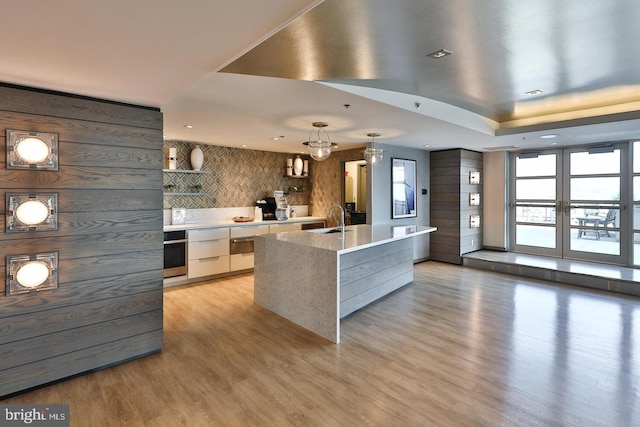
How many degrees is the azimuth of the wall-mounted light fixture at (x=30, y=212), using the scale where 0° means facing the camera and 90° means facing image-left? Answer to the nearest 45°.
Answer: approximately 0°

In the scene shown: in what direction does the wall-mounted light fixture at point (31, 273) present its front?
toward the camera

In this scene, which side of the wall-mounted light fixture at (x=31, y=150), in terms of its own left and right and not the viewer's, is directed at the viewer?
front

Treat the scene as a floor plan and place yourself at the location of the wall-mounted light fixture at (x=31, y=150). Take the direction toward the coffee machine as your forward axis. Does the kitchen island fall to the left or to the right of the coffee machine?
right

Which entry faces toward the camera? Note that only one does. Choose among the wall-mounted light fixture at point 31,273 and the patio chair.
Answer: the wall-mounted light fixture

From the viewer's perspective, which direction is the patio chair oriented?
to the viewer's left

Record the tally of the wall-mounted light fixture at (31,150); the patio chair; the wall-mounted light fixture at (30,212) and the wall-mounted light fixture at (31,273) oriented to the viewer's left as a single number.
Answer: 1

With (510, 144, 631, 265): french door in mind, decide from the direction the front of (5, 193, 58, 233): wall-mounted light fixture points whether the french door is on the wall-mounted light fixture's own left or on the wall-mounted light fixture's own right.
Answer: on the wall-mounted light fixture's own left

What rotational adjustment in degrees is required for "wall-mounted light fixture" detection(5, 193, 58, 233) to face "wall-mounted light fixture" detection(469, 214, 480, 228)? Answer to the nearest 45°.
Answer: approximately 90° to its left

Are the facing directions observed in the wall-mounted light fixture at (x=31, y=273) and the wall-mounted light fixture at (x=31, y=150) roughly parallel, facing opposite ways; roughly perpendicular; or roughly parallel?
roughly parallel

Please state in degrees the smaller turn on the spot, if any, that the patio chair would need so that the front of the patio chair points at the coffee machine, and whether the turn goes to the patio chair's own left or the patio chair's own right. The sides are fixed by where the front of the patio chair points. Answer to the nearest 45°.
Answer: approximately 45° to the patio chair's own left

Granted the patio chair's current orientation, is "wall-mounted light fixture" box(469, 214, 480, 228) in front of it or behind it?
in front
